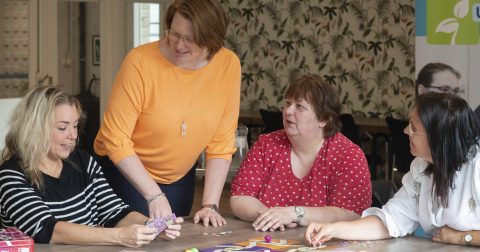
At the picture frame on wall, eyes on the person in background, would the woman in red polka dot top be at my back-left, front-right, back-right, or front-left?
front-right

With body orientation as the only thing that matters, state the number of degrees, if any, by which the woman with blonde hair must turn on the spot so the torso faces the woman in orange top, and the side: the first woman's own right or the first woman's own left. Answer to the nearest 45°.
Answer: approximately 90° to the first woman's own left

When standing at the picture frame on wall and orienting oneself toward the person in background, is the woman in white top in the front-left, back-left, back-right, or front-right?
front-right

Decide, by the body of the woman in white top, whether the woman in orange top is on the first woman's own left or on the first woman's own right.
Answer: on the first woman's own right

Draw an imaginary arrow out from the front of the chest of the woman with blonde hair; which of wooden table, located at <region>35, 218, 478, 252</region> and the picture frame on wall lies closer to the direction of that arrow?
the wooden table

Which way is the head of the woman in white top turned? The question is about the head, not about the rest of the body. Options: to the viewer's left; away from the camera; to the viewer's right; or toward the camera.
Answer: to the viewer's left

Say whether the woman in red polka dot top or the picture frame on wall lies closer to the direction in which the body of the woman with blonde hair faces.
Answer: the woman in red polka dot top

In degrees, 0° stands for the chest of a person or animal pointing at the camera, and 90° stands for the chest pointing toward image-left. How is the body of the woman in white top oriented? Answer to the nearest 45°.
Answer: approximately 45°
